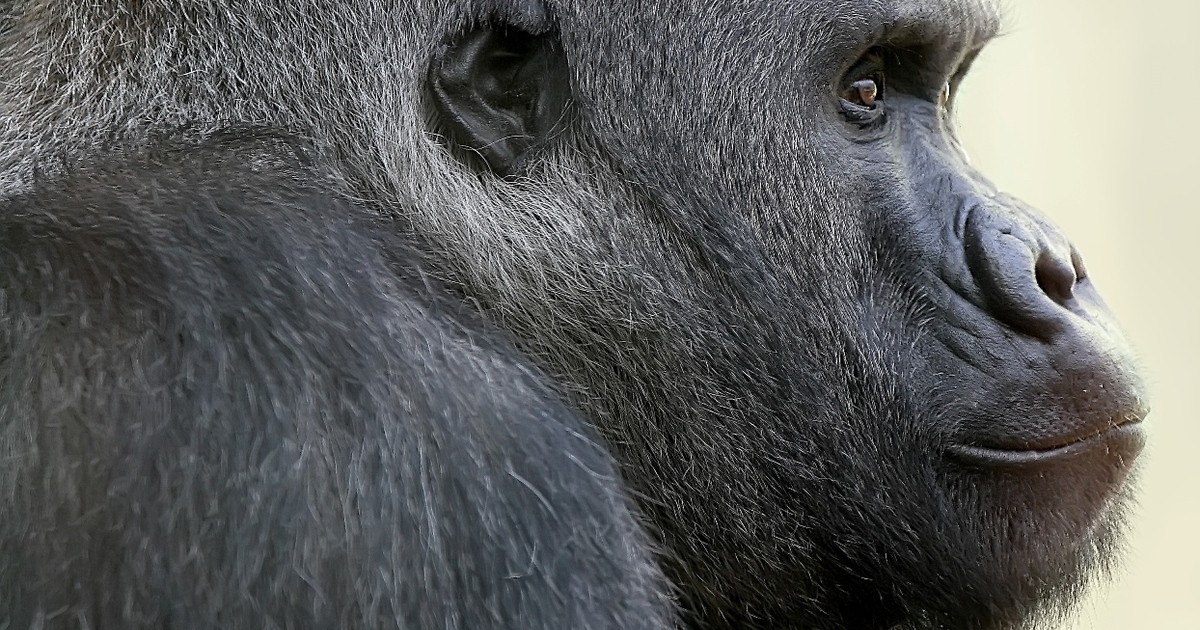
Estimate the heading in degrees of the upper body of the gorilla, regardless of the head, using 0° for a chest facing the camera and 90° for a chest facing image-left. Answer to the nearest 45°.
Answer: approximately 270°
